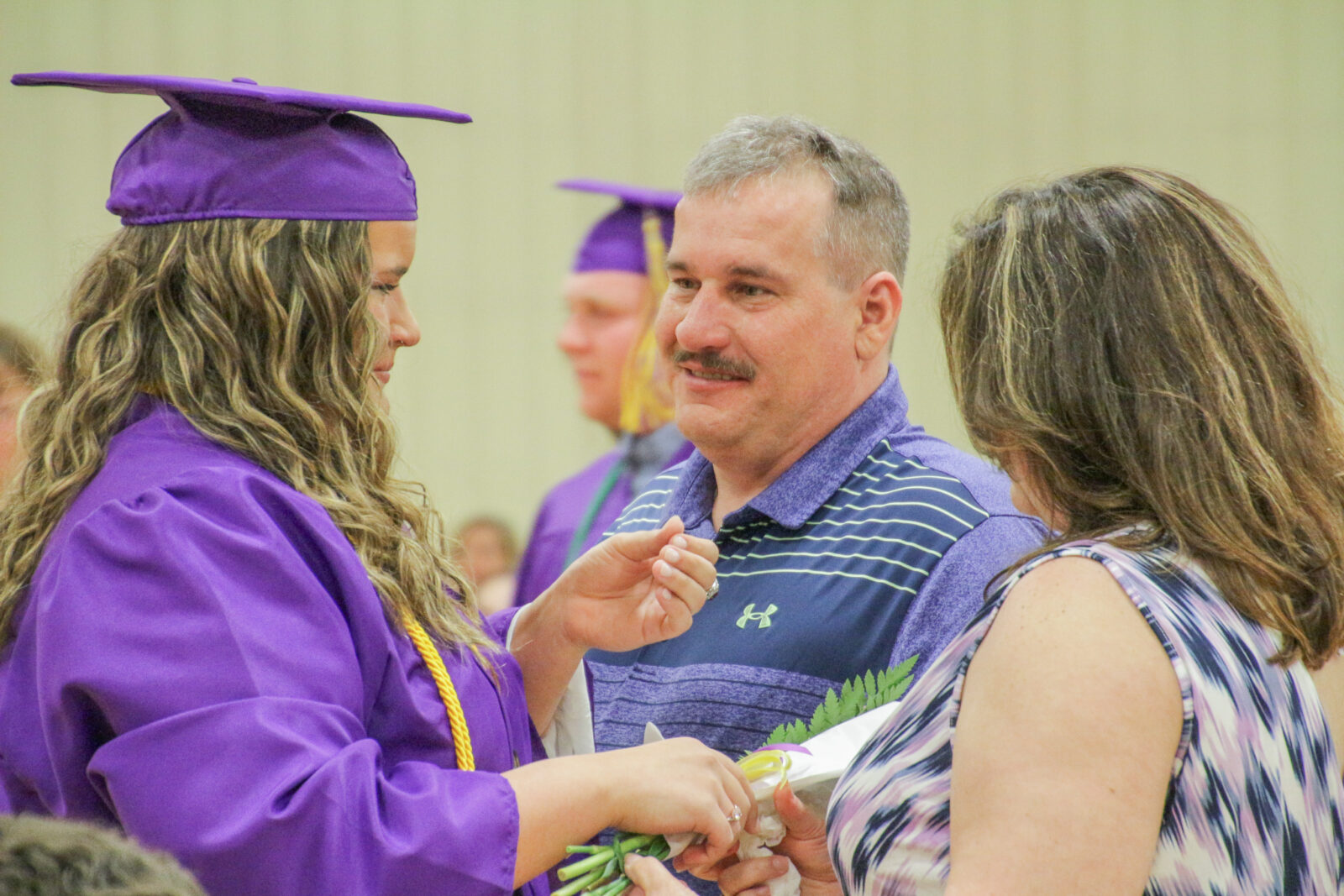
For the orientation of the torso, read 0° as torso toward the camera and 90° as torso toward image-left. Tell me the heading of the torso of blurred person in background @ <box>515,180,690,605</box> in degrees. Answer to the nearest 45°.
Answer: approximately 45°

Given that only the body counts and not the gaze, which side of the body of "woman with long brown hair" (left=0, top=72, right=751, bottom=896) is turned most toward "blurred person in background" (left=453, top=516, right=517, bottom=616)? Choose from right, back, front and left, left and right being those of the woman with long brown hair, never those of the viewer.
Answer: left

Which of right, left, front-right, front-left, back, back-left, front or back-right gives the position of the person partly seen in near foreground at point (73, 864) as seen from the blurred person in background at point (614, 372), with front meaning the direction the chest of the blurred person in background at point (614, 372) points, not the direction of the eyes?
front-left

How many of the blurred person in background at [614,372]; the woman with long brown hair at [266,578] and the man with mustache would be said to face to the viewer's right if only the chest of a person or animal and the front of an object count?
1

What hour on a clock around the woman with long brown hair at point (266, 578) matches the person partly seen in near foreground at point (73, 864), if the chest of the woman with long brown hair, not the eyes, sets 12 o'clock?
The person partly seen in near foreground is roughly at 3 o'clock from the woman with long brown hair.

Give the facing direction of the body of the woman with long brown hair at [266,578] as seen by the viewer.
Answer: to the viewer's right

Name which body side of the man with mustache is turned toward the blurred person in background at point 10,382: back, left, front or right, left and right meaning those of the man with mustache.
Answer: right

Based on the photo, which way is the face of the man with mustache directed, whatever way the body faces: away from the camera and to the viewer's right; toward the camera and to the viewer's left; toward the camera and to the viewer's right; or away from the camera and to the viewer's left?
toward the camera and to the viewer's left

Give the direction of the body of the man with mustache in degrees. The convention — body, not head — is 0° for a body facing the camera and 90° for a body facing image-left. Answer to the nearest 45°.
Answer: approximately 45°

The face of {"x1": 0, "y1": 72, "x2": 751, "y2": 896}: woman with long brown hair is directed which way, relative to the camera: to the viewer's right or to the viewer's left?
to the viewer's right

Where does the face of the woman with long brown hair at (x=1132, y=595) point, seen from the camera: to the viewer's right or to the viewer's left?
to the viewer's left

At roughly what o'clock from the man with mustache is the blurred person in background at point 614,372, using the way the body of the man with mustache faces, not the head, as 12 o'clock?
The blurred person in background is roughly at 4 o'clock from the man with mustache.

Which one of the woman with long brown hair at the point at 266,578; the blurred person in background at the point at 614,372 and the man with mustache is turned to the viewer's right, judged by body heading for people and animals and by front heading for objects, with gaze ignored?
the woman with long brown hair

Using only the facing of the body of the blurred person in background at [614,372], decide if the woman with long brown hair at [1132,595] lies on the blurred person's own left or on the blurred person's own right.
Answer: on the blurred person's own left
